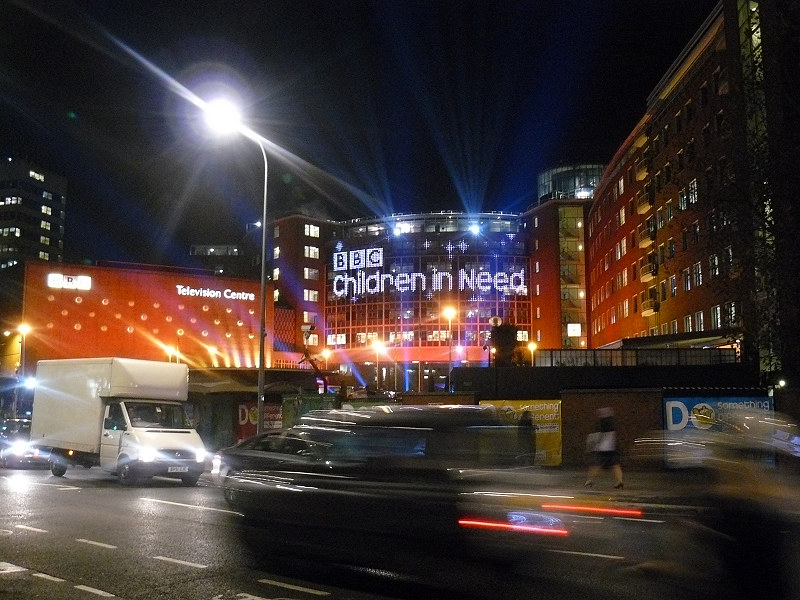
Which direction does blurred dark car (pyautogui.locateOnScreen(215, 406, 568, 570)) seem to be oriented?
to the viewer's left

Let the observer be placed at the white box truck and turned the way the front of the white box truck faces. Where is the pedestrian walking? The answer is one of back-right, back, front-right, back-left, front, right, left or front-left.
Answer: front

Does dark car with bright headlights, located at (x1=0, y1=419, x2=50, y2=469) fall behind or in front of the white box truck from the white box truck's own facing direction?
behind

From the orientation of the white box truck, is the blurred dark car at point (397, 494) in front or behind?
in front

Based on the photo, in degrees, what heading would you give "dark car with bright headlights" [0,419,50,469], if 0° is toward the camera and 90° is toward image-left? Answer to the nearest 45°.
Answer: approximately 315°

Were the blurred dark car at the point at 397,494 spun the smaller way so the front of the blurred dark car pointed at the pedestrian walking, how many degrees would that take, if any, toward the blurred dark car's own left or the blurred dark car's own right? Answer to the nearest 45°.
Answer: approximately 135° to the blurred dark car's own right

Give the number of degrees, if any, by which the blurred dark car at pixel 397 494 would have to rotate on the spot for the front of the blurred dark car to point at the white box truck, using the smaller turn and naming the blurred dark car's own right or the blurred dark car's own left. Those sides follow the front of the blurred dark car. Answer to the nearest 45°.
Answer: approximately 45° to the blurred dark car's own right

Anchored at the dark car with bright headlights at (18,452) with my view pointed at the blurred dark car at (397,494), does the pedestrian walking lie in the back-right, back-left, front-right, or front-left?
front-left

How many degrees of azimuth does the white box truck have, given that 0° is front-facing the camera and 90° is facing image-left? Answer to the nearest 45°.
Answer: approximately 315°

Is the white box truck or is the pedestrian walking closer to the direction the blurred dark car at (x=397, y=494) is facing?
the white box truck

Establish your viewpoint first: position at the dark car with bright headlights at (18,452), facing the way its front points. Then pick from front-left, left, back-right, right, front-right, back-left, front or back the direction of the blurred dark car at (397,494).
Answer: front-right
